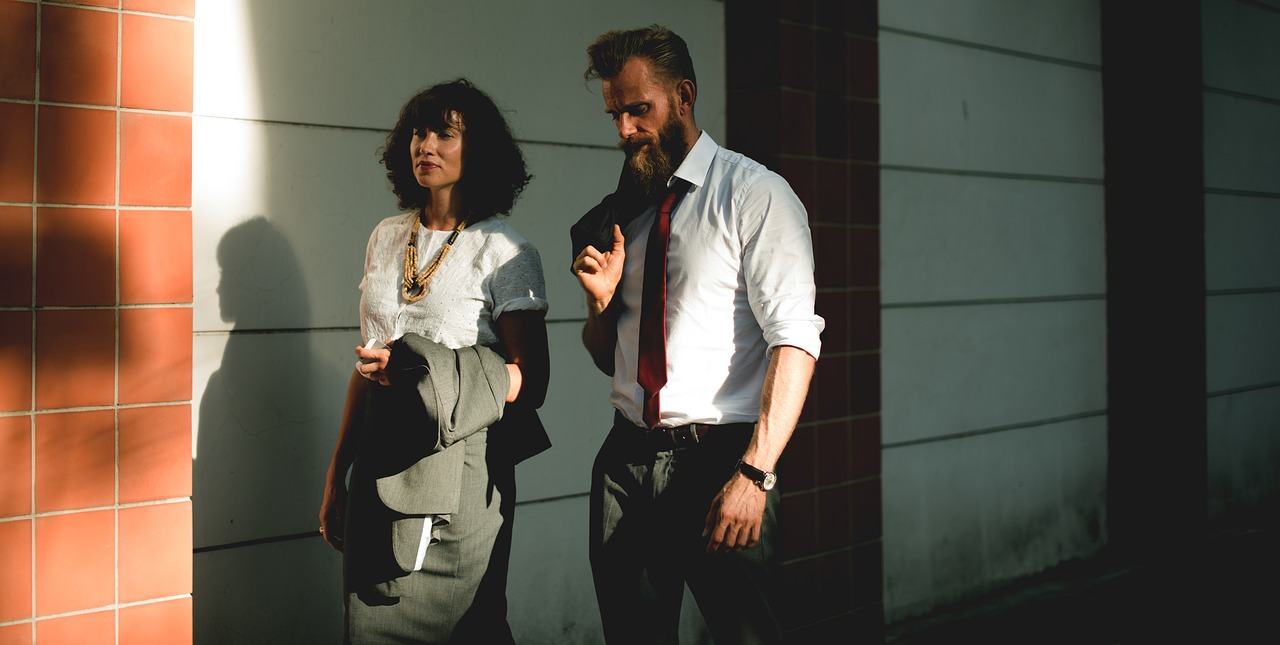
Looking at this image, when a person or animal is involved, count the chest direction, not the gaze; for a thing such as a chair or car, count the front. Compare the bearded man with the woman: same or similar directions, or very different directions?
same or similar directions

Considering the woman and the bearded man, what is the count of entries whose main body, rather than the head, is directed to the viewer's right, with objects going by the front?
0

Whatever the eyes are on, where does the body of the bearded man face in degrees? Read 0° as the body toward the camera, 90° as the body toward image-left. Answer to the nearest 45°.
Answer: approximately 45°

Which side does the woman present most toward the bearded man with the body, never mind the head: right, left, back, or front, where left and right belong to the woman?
left

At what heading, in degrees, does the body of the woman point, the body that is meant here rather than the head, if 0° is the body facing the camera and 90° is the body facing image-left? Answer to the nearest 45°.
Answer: approximately 45°

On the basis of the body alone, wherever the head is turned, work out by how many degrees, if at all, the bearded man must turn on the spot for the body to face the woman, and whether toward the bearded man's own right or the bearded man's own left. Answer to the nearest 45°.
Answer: approximately 45° to the bearded man's own right

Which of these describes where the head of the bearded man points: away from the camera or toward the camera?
toward the camera

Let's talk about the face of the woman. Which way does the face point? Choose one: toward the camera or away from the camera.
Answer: toward the camera
